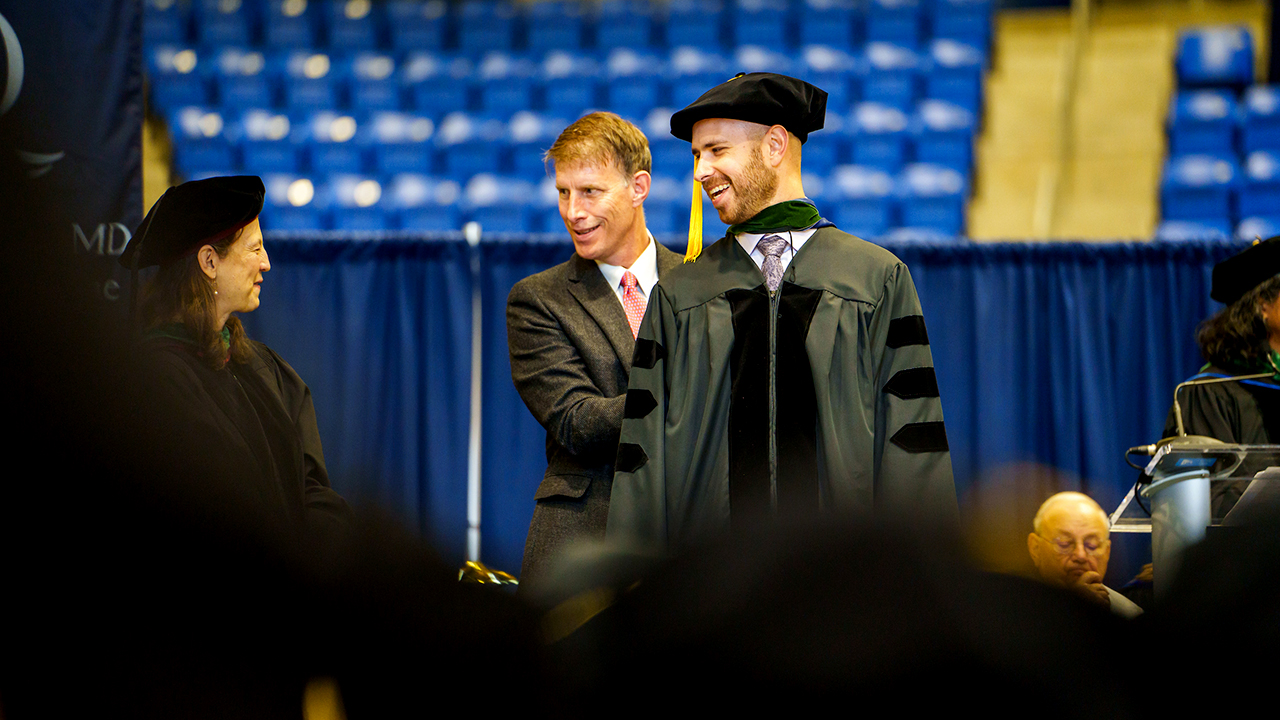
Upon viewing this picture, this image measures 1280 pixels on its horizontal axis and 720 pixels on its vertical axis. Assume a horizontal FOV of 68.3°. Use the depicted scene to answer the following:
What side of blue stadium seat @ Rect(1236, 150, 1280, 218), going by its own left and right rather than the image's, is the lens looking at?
front

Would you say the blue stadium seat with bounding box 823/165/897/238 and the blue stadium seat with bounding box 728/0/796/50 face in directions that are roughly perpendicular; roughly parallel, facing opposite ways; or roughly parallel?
roughly parallel

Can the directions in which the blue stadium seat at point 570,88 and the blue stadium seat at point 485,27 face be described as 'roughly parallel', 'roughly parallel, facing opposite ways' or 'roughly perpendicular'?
roughly parallel

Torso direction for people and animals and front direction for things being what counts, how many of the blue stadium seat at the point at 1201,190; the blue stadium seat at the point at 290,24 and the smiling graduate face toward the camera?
3

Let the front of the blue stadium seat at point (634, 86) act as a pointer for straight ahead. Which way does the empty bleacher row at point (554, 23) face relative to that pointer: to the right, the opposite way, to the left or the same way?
the same way

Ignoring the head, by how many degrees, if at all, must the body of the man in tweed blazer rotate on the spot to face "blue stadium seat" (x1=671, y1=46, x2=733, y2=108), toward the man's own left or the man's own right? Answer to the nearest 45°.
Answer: approximately 135° to the man's own left

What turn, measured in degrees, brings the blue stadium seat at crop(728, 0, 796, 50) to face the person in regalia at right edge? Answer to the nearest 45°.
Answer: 0° — it already faces them

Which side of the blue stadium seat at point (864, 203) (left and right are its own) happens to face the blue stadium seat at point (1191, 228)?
left

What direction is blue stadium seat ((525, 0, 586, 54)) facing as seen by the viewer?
toward the camera

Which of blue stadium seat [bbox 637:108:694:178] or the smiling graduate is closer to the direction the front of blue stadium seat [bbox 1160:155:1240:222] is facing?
the smiling graduate

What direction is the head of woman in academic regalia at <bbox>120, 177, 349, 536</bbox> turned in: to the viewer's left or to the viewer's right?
to the viewer's right

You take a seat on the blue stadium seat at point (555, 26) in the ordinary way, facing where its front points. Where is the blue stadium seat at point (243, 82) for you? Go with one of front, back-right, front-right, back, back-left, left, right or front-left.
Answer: right

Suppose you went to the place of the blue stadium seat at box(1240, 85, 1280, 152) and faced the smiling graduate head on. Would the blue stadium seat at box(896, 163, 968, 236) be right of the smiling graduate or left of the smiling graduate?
right

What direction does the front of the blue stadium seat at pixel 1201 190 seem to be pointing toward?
toward the camera

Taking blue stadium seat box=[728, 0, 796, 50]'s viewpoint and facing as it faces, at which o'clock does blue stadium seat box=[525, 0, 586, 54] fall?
blue stadium seat box=[525, 0, 586, 54] is roughly at 3 o'clock from blue stadium seat box=[728, 0, 796, 50].

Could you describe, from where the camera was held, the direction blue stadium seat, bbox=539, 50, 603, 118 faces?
facing the viewer

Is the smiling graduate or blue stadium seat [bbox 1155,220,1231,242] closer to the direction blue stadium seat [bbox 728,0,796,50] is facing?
the smiling graduate
